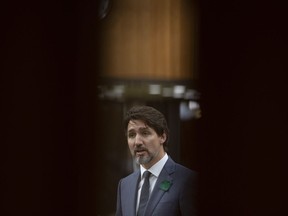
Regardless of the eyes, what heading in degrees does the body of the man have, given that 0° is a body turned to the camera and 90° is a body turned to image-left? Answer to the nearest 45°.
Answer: approximately 45°

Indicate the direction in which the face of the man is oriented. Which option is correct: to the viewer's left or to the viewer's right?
to the viewer's left
